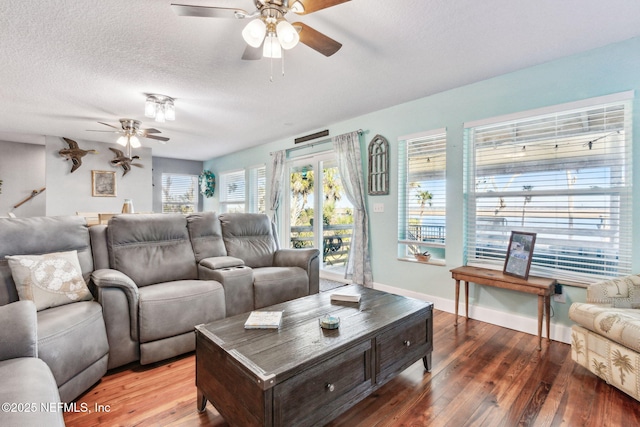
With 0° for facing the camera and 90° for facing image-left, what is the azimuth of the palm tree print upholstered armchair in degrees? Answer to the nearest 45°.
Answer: approximately 45°

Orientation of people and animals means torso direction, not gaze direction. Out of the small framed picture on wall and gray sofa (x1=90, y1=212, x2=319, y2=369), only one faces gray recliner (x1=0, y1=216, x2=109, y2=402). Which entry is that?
the small framed picture on wall

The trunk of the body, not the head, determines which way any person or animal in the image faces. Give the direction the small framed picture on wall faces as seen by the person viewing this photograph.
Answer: facing the viewer

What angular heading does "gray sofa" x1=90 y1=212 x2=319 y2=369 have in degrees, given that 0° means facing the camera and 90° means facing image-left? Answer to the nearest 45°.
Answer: approximately 315°

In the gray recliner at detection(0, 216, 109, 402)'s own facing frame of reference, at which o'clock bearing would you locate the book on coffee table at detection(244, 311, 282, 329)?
The book on coffee table is roughly at 12 o'clock from the gray recliner.

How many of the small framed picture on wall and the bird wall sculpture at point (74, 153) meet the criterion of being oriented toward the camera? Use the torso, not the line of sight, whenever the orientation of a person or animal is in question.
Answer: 1

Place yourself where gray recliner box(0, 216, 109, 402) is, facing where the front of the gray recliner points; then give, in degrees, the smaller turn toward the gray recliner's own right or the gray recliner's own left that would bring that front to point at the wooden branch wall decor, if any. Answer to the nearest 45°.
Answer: approximately 135° to the gray recliner's own left

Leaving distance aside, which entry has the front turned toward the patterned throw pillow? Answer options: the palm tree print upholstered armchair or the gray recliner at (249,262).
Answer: the palm tree print upholstered armchair

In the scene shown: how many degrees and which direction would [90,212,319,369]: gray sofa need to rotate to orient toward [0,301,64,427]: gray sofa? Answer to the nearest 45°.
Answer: approximately 45° to its right

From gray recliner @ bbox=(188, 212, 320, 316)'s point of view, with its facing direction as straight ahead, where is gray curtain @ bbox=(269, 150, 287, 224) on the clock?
The gray curtain is roughly at 8 o'clock from the gray recliner.

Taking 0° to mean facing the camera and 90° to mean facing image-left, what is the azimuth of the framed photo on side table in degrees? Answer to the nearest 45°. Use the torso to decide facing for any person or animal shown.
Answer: approximately 45°
